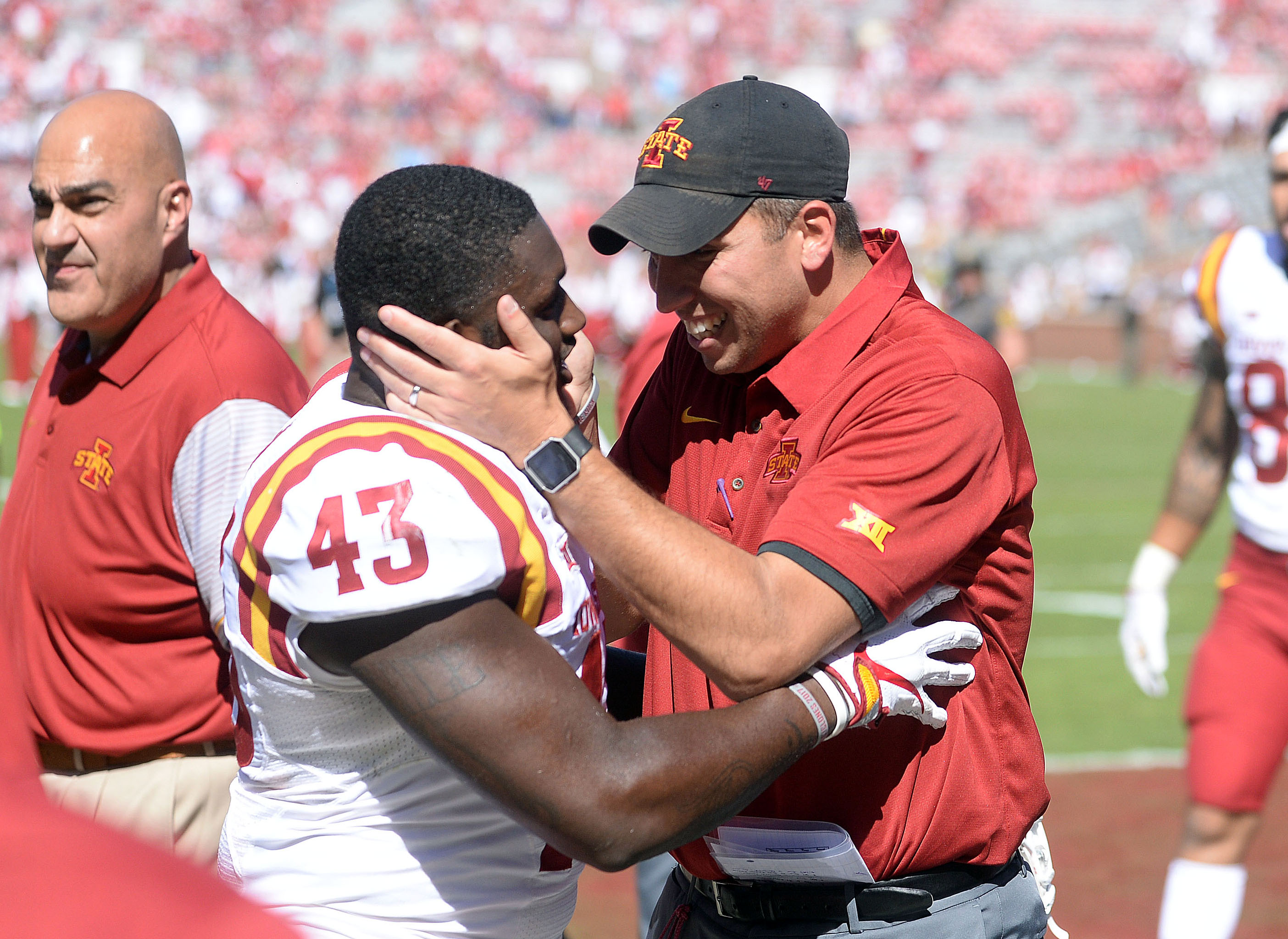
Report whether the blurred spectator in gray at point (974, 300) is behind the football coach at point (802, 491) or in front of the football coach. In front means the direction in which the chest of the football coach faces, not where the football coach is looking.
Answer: behind

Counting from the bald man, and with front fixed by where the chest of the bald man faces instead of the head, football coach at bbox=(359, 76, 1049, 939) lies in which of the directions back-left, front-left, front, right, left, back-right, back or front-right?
left

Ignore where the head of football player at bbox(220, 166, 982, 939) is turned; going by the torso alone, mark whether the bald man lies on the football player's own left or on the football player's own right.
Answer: on the football player's own left

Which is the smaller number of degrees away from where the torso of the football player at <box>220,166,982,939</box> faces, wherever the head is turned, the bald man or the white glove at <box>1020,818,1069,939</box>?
the white glove

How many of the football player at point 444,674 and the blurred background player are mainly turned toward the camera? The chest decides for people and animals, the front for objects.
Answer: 1

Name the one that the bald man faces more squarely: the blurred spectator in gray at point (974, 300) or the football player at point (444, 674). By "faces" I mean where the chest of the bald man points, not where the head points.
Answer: the football player

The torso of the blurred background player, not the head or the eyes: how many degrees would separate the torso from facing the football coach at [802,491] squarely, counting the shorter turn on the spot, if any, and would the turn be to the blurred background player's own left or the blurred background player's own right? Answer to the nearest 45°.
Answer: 0° — they already face them

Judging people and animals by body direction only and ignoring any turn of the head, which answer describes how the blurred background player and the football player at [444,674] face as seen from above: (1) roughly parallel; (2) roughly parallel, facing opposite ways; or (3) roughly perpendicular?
roughly perpendicular

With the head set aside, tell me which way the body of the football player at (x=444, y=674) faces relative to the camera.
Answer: to the viewer's right

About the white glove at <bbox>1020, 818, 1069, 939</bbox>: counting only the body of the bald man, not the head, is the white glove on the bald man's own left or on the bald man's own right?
on the bald man's own left
